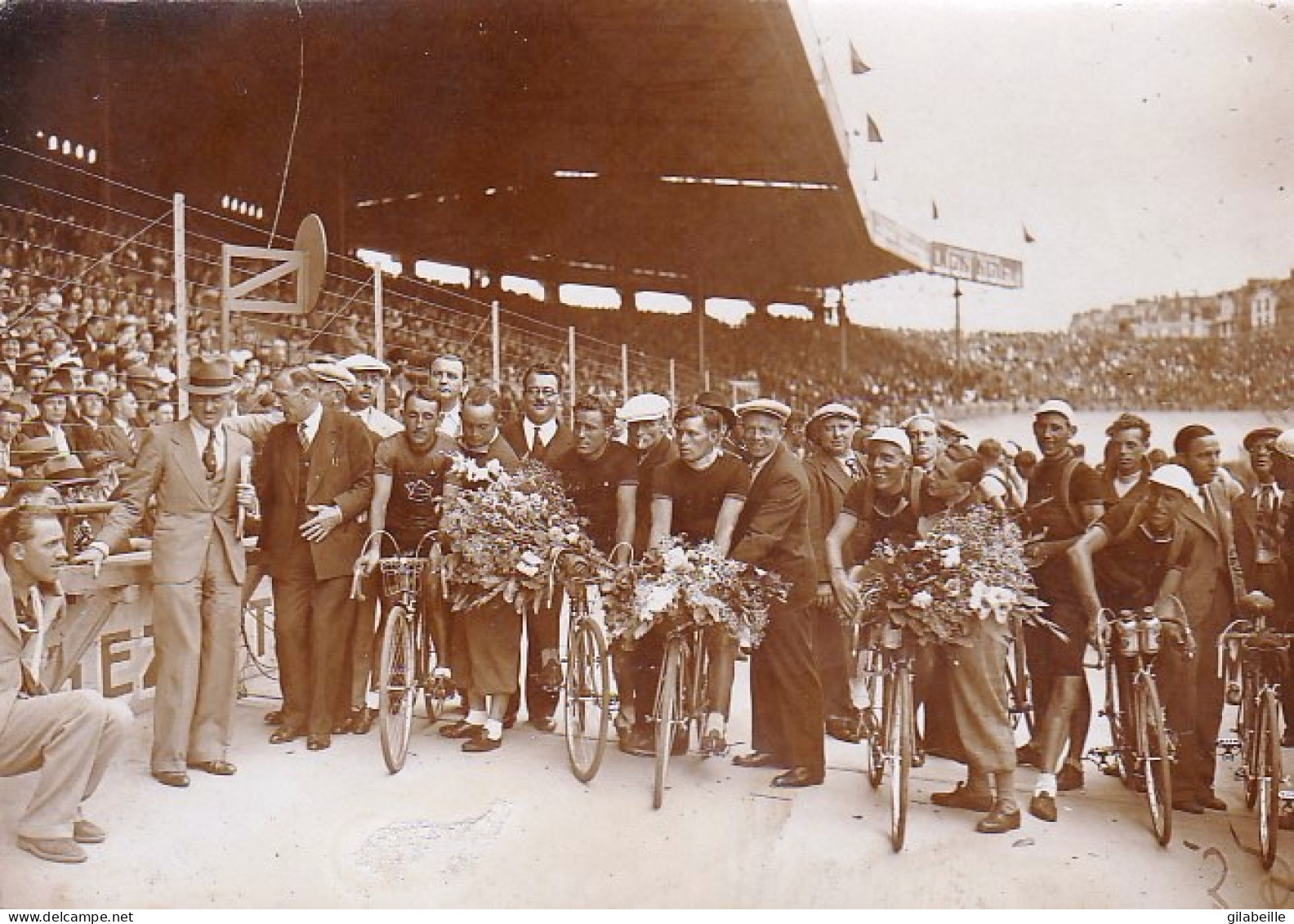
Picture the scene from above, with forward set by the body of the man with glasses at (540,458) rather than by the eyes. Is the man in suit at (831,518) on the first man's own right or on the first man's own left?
on the first man's own left

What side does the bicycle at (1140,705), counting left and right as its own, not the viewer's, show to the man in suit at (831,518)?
right

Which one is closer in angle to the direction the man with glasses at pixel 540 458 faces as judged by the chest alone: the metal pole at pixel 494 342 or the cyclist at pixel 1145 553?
the cyclist

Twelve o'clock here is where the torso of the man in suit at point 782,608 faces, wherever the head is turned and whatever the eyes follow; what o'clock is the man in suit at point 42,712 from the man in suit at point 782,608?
the man in suit at point 42,712 is roughly at 1 o'clock from the man in suit at point 782,608.

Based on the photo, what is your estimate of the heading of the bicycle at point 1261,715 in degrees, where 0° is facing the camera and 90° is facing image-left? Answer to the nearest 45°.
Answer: approximately 0°

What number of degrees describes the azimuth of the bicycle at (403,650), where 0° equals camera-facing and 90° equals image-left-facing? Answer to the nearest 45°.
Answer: approximately 0°

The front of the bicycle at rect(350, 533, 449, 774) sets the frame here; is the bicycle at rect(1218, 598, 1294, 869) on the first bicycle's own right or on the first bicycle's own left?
on the first bicycle's own left

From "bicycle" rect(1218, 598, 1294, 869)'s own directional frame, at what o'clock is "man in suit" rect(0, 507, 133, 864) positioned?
The man in suit is roughly at 2 o'clock from the bicycle.
